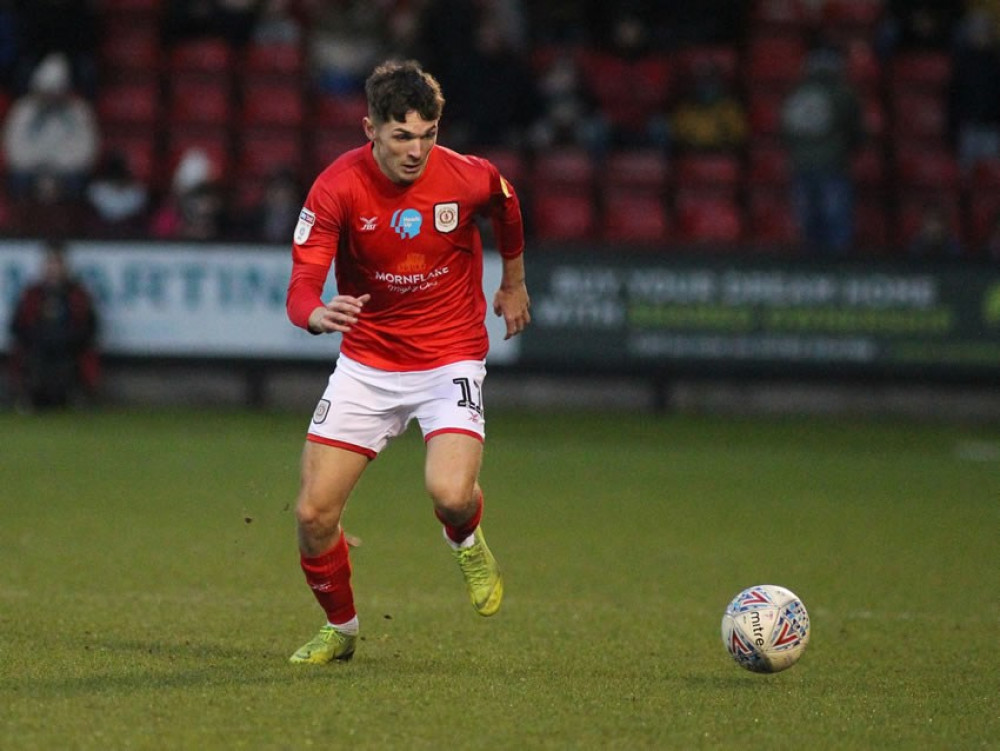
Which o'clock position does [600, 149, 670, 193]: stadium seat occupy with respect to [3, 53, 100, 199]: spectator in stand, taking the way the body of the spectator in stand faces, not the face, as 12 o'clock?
The stadium seat is roughly at 9 o'clock from the spectator in stand.

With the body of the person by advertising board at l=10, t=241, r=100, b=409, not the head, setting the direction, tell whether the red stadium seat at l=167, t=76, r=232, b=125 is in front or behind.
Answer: behind

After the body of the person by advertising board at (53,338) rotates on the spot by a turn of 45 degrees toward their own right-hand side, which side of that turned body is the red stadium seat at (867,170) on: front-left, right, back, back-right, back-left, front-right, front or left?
back-left

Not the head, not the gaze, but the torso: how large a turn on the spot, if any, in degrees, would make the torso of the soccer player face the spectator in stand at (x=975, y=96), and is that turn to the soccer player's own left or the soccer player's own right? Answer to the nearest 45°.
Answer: approximately 135° to the soccer player's own left

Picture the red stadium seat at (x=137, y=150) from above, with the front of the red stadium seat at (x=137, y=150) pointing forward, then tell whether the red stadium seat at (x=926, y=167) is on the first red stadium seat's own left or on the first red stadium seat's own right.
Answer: on the first red stadium seat's own left

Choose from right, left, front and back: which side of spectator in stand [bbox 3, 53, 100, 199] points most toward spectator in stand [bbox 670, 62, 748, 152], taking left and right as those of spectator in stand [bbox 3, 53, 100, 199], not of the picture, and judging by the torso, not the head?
left

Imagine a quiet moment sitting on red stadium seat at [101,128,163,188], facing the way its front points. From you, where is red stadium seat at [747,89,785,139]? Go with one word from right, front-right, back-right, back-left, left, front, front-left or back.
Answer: left

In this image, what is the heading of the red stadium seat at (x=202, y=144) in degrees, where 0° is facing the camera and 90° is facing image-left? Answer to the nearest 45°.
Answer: approximately 0°

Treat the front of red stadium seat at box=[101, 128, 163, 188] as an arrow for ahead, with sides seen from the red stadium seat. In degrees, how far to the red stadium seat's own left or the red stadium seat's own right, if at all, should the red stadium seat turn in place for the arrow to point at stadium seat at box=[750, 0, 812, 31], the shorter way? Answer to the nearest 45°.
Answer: approximately 90° to the red stadium seat's own left

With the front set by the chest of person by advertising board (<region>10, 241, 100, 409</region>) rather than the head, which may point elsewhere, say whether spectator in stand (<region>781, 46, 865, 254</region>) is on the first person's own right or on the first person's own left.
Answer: on the first person's own left

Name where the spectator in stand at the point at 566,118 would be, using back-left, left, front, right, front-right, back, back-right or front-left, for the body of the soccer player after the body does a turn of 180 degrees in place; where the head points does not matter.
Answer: front

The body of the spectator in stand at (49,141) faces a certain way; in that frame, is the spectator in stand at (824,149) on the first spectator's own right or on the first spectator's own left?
on the first spectator's own left
